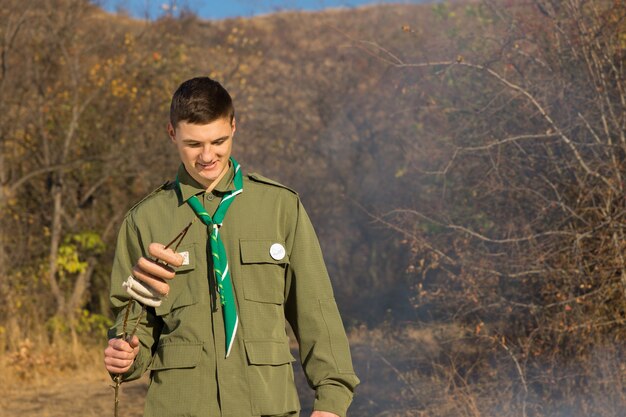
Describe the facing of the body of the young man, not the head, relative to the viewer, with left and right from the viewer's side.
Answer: facing the viewer
